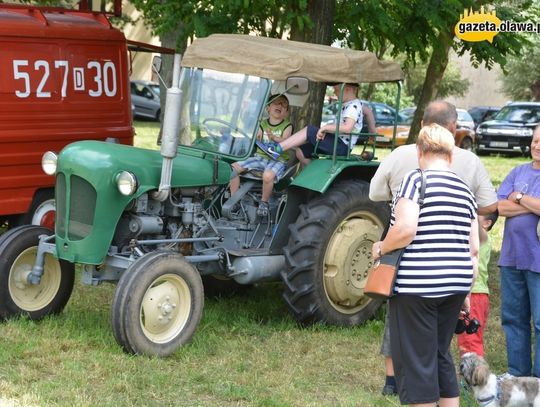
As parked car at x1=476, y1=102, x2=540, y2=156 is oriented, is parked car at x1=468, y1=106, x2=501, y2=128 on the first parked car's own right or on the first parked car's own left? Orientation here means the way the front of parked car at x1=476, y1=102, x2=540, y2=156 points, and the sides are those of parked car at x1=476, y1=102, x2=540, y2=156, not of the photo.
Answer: on the first parked car's own right

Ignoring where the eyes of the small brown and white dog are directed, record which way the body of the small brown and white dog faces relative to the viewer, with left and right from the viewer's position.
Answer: facing to the left of the viewer

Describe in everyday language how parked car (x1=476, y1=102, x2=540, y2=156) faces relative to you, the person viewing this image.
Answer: facing the viewer and to the left of the viewer

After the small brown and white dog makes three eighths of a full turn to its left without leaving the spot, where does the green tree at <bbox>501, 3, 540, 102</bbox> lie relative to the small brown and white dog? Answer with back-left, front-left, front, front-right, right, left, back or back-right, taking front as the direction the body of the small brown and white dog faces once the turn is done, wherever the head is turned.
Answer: back-left

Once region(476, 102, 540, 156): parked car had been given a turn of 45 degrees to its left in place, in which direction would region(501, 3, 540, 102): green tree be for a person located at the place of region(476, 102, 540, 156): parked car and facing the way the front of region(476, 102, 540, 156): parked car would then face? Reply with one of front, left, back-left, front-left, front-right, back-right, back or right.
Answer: back

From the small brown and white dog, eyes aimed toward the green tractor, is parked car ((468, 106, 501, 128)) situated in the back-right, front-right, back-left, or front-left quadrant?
front-right

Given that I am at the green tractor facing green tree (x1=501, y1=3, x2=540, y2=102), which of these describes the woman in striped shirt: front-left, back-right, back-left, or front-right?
back-right

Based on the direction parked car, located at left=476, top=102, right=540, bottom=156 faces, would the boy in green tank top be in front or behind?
in front

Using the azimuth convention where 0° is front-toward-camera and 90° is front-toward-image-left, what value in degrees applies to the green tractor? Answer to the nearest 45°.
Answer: approximately 45°

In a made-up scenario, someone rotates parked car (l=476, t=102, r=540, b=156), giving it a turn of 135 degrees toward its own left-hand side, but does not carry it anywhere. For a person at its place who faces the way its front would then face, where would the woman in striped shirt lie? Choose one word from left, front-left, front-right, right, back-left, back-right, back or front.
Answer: right

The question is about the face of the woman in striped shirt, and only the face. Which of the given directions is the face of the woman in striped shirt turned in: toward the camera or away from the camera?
away from the camera
